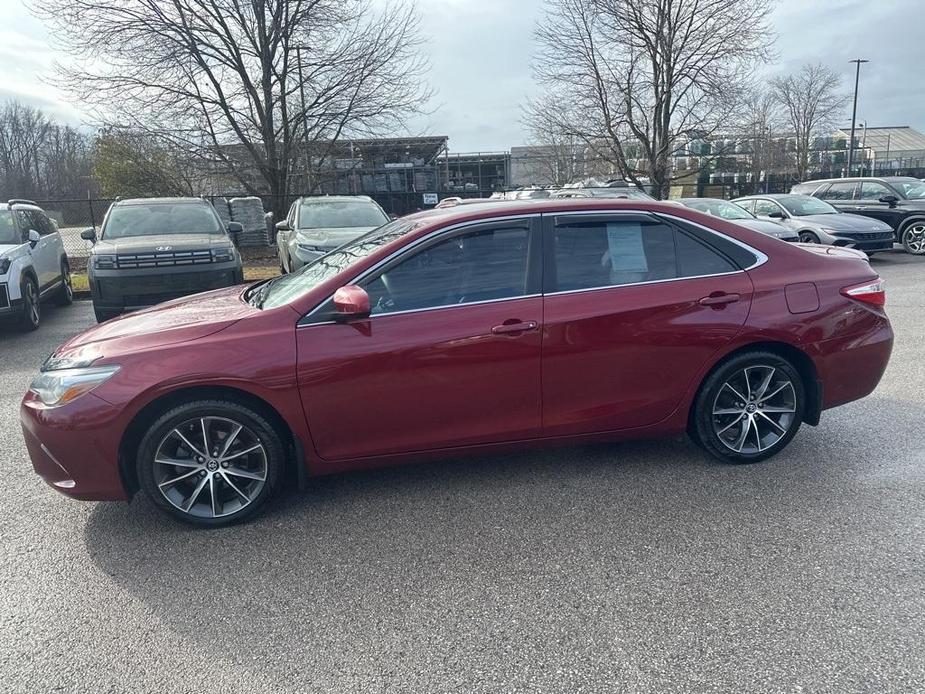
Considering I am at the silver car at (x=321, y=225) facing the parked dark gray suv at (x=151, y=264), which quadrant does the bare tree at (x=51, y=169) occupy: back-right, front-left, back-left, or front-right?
back-right

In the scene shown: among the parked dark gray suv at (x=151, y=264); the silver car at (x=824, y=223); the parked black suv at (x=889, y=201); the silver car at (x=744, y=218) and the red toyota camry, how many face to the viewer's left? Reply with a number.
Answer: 1

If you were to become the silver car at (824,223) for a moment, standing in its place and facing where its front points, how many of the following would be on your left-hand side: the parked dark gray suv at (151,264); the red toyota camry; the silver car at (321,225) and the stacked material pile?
0

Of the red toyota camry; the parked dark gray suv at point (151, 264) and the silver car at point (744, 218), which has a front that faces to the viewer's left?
the red toyota camry

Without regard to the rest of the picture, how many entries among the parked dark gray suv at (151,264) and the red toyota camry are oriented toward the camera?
1

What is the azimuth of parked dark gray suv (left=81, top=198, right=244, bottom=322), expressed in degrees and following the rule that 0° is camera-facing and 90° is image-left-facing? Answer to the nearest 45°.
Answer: approximately 0°

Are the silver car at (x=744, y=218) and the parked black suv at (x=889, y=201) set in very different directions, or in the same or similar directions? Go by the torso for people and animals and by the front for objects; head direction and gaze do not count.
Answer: same or similar directions

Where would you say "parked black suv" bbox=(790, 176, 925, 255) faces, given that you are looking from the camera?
facing the viewer and to the right of the viewer

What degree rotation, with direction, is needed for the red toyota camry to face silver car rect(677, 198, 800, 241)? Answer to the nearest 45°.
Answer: approximately 135° to its right

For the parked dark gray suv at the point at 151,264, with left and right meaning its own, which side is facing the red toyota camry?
front

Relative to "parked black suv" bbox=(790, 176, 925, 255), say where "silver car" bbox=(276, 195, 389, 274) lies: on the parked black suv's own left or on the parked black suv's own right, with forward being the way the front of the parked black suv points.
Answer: on the parked black suv's own right

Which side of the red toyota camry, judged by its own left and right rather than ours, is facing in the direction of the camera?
left

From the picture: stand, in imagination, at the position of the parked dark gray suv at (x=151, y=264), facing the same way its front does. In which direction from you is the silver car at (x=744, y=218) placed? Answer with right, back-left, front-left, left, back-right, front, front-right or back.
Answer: left

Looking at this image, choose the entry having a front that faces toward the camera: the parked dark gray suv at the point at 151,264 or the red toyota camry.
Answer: the parked dark gray suv

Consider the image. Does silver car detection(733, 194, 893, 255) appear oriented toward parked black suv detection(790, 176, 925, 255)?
no

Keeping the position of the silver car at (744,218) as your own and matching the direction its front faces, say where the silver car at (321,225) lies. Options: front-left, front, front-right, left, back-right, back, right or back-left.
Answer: right
